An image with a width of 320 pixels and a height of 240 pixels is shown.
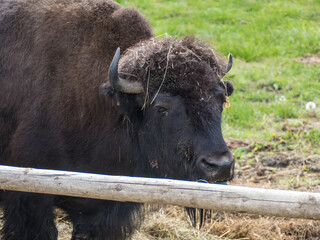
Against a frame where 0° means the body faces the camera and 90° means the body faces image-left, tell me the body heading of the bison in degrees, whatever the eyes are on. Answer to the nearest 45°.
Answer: approximately 315°
